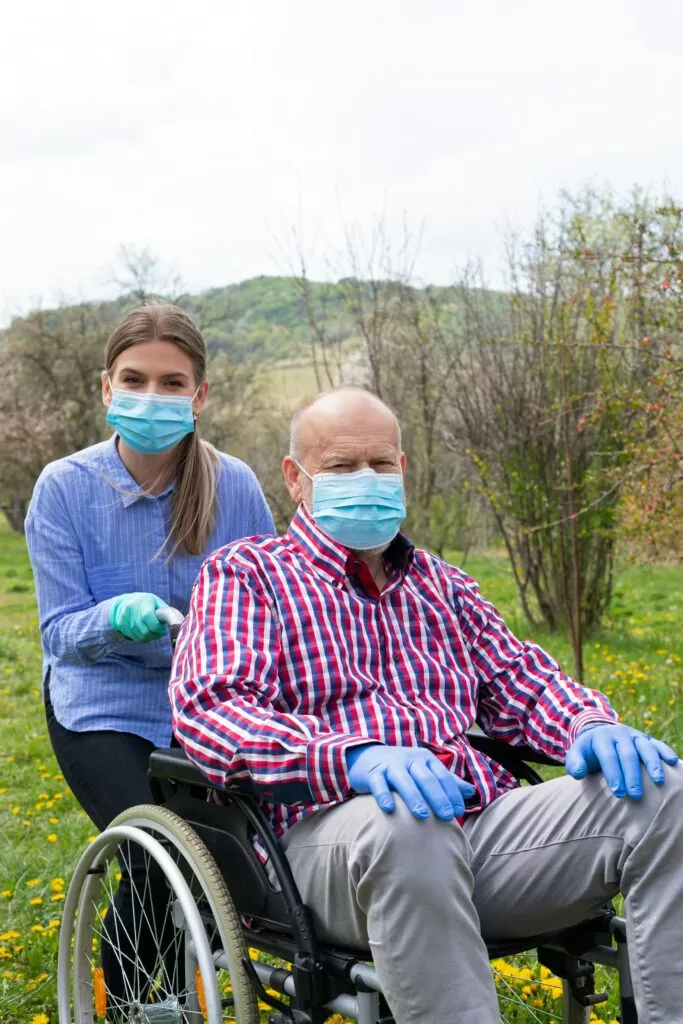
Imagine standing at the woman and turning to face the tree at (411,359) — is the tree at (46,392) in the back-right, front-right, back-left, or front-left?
front-left

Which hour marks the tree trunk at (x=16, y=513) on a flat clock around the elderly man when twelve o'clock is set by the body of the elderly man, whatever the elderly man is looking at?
The tree trunk is roughly at 7 o'clock from the elderly man.

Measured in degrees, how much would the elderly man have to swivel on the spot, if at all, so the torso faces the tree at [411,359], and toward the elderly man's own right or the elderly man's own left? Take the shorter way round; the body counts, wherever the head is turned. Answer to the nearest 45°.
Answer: approximately 135° to the elderly man's own left

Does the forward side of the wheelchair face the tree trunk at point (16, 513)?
no

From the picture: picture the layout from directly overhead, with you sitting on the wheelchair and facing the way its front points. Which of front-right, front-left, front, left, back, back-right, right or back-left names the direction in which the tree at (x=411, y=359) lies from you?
back-left

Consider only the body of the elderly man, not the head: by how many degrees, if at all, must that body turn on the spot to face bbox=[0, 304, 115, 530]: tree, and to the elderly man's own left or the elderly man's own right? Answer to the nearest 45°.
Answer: approximately 135° to the elderly man's own left

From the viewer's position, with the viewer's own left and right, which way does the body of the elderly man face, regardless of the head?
facing the viewer and to the right of the viewer

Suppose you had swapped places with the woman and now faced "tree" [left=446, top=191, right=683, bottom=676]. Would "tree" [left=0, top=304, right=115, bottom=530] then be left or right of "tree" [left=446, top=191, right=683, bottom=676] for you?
left

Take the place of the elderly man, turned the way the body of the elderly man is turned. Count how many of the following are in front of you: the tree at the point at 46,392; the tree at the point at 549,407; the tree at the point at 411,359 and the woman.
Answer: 0

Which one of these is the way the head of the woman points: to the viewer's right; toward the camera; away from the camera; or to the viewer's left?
toward the camera

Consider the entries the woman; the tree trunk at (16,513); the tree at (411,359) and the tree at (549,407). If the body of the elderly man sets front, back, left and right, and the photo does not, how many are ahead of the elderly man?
0

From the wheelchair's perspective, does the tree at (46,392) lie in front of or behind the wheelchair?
behind

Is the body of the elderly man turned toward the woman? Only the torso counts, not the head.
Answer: no
